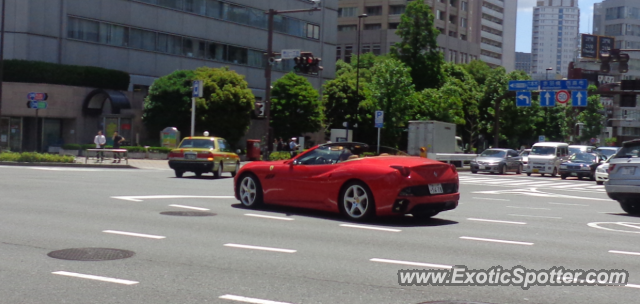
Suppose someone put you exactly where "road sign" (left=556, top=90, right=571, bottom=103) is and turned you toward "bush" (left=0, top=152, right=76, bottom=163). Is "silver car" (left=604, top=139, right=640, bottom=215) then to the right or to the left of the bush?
left

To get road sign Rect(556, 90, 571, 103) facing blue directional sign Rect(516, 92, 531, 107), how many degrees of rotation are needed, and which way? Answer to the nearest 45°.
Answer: approximately 135° to its right

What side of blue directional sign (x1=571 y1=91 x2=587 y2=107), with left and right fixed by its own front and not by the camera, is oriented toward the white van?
front

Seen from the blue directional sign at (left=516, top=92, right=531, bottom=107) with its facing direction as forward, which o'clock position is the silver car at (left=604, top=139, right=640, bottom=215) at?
The silver car is roughly at 12 o'clock from the blue directional sign.

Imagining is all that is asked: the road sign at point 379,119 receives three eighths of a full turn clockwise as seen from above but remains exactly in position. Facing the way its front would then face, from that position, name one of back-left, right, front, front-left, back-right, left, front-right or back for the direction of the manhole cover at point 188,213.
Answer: back-left

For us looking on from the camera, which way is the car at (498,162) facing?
facing the viewer and to the left of the viewer

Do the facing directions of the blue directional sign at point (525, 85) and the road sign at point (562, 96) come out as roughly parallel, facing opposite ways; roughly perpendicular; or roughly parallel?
roughly parallel

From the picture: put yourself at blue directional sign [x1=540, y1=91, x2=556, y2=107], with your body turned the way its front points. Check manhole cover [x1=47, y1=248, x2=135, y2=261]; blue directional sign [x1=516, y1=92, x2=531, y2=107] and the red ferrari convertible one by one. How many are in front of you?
2

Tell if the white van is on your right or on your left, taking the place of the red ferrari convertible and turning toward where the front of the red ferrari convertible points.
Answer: on your right

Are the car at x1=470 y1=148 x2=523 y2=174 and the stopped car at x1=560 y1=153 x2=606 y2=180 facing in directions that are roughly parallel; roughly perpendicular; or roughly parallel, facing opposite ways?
roughly parallel

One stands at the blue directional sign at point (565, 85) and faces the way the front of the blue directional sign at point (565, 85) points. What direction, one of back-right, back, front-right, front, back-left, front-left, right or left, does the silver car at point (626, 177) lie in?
front

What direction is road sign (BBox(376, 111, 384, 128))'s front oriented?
toward the camera

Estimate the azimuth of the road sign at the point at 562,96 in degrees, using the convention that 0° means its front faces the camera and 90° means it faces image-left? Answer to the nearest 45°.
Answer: approximately 0°
